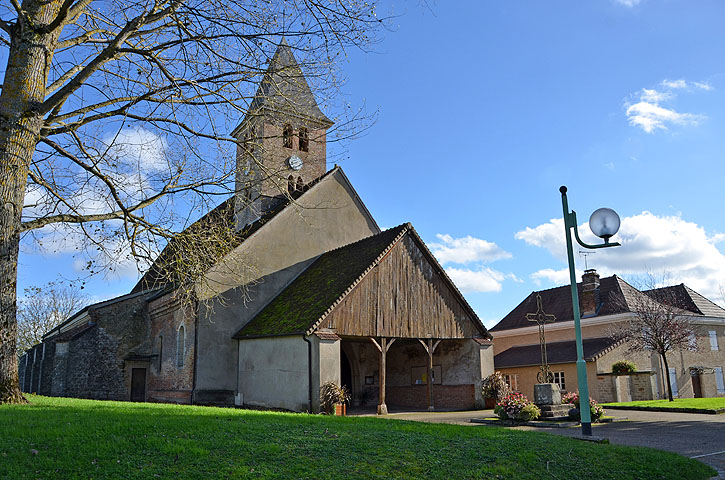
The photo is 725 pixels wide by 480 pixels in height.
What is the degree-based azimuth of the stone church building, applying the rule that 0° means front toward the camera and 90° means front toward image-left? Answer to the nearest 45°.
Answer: approximately 315°

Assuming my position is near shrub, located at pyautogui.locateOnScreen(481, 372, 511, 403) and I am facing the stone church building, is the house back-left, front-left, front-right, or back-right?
back-right

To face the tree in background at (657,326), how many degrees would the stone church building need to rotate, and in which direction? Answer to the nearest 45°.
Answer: approximately 45° to its left

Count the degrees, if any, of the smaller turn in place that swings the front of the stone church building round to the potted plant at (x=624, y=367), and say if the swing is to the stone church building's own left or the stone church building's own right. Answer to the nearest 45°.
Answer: approximately 45° to the stone church building's own left

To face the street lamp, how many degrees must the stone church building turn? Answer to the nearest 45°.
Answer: approximately 45° to its right

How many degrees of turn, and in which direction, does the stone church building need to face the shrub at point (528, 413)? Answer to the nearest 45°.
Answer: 0° — it already faces it
